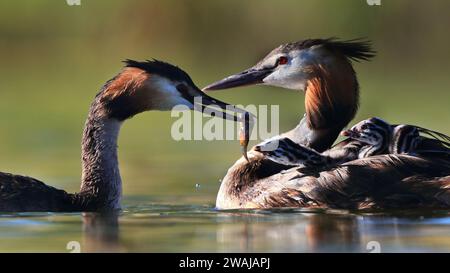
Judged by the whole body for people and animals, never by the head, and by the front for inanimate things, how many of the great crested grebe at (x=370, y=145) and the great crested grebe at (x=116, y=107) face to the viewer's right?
1

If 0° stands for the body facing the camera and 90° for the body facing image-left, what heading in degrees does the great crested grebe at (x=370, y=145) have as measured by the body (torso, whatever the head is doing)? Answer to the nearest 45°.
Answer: approximately 90°

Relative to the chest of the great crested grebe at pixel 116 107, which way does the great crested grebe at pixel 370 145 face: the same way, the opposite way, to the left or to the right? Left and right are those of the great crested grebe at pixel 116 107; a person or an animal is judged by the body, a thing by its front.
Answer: the opposite way

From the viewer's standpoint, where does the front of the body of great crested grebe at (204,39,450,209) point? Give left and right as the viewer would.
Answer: facing to the left of the viewer

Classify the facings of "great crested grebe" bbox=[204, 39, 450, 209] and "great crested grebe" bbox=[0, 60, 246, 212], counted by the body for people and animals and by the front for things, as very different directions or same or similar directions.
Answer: very different directions

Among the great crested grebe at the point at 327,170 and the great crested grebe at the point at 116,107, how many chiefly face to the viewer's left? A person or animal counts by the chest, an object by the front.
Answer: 1

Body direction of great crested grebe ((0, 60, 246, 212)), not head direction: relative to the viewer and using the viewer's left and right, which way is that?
facing to the right of the viewer
